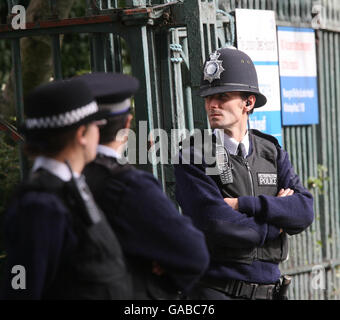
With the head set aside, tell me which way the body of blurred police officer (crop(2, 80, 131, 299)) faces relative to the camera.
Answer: to the viewer's right

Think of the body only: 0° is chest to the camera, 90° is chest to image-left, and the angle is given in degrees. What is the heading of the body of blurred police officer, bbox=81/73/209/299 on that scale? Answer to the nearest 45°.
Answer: approximately 225°

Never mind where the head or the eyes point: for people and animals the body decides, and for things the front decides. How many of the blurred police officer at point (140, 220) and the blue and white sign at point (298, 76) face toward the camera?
1

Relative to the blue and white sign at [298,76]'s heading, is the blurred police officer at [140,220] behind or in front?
in front

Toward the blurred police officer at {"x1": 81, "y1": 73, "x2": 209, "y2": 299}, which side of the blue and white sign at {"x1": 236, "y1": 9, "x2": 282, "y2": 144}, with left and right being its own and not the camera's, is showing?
front

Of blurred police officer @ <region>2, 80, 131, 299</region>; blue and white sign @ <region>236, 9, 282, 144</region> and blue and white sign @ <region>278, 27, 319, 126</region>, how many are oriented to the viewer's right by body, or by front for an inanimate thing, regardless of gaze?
1

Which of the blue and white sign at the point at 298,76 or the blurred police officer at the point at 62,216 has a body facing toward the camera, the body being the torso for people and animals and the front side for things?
the blue and white sign

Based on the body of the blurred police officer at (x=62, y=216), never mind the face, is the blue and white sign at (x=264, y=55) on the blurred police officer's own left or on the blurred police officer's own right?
on the blurred police officer's own left

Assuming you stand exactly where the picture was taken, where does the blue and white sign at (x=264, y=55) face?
facing the viewer

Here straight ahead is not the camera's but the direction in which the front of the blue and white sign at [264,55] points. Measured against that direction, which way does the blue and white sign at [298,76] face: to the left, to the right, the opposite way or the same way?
the same way

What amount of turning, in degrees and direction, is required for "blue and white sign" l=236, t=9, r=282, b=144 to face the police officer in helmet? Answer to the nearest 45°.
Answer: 0° — it already faces them

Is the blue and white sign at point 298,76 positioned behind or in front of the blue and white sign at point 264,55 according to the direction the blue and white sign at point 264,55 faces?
behind

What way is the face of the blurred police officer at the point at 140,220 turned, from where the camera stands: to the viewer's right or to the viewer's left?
to the viewer's right

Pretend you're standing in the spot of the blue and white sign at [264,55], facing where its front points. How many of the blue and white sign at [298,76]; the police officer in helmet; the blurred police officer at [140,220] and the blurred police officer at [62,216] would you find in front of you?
3

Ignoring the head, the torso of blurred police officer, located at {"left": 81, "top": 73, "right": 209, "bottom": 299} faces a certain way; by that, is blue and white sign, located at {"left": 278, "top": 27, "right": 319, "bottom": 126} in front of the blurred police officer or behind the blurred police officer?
in front

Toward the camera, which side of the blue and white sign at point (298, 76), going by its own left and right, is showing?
front
